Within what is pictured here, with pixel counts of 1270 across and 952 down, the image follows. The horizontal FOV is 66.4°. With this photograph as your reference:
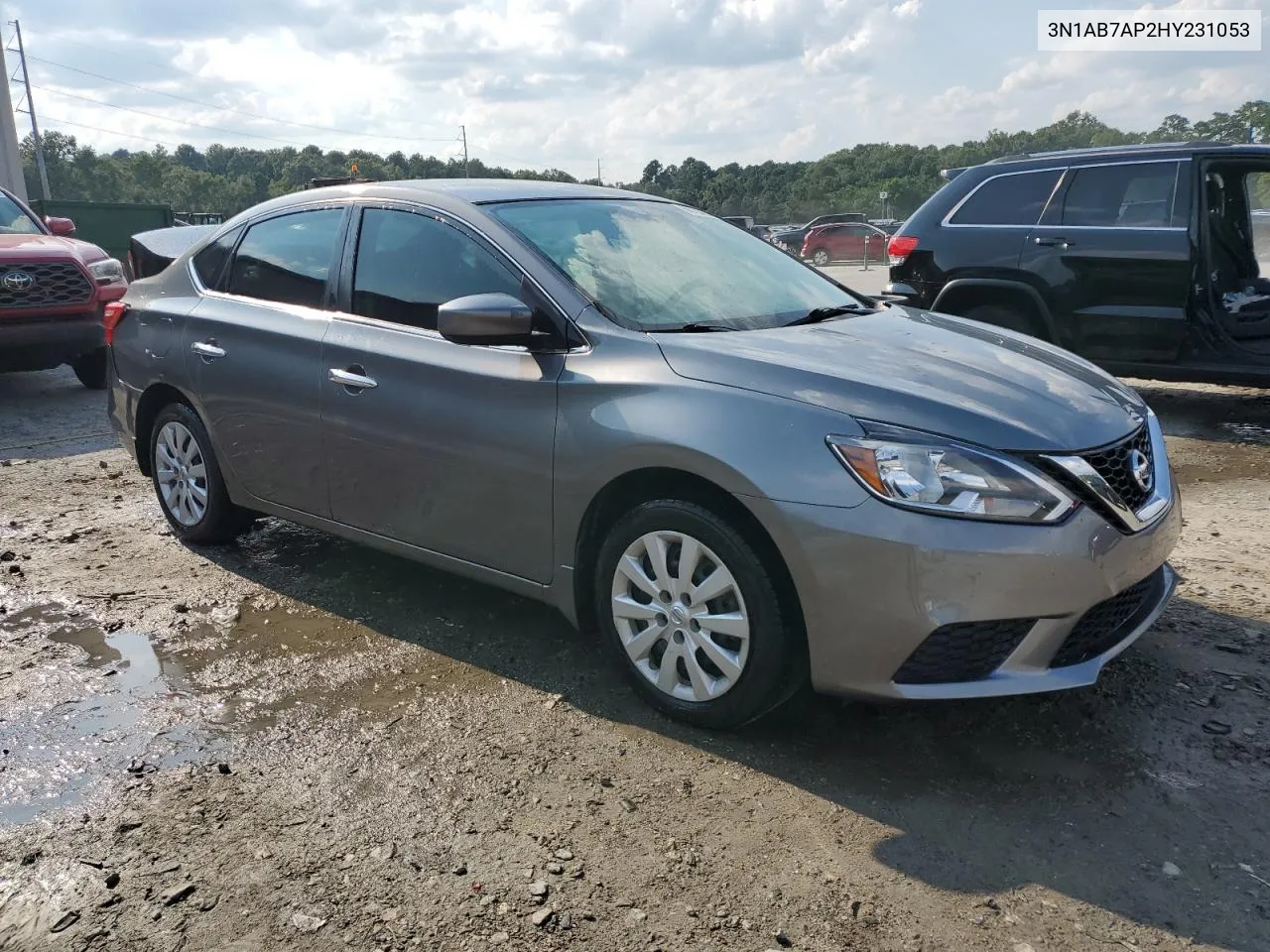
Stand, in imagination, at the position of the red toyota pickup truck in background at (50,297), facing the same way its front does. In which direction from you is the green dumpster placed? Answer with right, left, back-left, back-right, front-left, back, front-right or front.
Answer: back-left

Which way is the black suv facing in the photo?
to the viewer's right

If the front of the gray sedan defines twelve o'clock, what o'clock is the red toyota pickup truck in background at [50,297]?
The red toyota pickup truck in background is roughly at 6 o'clock from the gray sedan.

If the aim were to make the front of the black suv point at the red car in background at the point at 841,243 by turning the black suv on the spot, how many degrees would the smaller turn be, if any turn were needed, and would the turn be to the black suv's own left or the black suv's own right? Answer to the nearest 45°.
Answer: approximately 90° to the black suv's own left

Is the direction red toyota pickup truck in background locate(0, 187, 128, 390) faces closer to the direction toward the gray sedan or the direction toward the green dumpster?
the gray sedan

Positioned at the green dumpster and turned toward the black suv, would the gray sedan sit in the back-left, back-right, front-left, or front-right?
front-right

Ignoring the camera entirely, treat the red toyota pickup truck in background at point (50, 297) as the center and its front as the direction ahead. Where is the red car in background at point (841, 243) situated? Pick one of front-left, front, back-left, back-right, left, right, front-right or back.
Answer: left

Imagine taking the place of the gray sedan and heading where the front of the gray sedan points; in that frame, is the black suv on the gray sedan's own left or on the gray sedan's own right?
on the gray sedan's own left

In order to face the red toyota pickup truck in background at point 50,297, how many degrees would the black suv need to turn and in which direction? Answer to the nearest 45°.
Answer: approximately 180°

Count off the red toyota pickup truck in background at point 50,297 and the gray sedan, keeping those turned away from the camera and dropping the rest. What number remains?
0

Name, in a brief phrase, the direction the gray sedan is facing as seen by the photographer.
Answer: facing the viewer and to the right of the viewer

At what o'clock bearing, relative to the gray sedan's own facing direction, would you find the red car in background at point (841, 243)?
The red car in background is roughly at 8 o'clock from the gray sedan.

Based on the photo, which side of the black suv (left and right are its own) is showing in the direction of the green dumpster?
back
